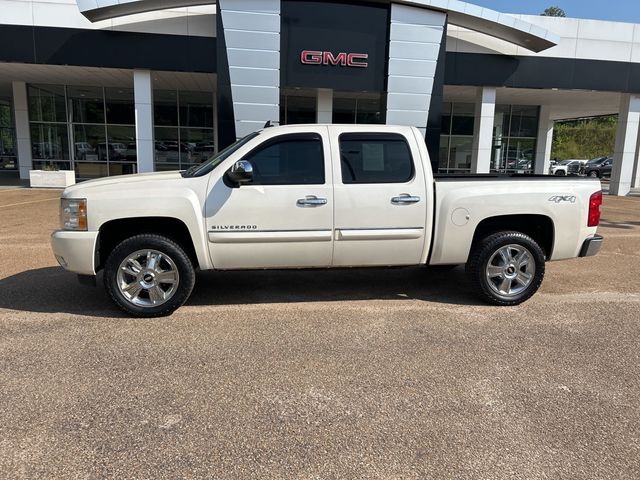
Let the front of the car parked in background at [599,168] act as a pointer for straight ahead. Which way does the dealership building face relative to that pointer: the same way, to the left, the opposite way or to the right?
to the left

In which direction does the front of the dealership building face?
toward the camera

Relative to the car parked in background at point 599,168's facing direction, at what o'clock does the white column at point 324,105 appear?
The white column is roughly at 11 o'clock from the car parked in background.

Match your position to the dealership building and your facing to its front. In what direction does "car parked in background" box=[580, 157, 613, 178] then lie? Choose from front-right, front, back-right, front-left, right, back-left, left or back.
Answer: back-left

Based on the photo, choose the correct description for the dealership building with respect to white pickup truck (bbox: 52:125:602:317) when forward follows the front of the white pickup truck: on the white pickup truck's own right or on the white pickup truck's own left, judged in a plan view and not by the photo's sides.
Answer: on the white pickup truck's own right

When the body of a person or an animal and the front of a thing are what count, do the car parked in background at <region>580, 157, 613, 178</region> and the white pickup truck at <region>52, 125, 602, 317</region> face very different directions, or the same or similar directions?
same or similar directions

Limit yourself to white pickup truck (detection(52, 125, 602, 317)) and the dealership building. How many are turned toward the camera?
1

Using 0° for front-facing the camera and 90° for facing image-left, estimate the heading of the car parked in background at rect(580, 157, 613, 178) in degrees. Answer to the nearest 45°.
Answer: approximately 45°

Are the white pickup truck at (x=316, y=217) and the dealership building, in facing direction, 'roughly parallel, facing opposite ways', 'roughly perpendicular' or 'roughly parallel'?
roughly perpendicular

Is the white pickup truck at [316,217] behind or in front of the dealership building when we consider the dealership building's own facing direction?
in front

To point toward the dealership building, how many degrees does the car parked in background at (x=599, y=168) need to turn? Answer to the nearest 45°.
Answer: approximately 45° to its left

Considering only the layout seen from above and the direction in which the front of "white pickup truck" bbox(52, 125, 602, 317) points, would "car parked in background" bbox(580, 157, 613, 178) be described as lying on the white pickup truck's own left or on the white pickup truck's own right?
on the white pickup truck's own right

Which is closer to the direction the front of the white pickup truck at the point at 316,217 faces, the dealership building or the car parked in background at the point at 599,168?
the dealership building

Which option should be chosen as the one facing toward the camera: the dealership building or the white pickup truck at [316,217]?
the dealership building

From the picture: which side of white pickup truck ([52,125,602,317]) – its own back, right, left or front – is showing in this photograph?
left
